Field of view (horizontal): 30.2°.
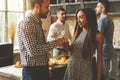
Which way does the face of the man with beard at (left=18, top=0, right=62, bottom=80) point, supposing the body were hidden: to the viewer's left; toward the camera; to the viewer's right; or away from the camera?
to the viewer's right

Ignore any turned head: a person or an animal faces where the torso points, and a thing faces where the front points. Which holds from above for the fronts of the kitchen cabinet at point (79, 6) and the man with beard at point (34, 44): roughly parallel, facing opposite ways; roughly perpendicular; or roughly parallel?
roughly perpendicular

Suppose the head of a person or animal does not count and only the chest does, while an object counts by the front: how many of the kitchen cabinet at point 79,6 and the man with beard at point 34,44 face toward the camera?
1

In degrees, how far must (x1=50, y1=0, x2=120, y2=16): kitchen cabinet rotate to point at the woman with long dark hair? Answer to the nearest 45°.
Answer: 0° — it already faces them

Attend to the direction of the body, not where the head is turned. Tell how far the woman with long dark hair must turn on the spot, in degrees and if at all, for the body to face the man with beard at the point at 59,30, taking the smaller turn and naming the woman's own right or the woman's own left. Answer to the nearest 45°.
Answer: approximately 135° to the woman's own right

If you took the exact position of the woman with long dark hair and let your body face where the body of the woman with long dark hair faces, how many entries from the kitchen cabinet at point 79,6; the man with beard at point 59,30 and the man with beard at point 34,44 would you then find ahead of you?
1

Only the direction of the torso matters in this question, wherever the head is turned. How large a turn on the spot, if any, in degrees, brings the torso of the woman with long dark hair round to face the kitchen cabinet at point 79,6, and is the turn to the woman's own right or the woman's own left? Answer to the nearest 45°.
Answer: approximately 135° to the woman's own right

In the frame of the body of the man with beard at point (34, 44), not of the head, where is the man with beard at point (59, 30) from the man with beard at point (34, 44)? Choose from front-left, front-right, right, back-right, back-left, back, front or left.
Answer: left

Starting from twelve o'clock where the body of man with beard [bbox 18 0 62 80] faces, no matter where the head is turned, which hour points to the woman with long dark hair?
The woman with long dark hair is roughly at 11 o'clock from the man with beard.

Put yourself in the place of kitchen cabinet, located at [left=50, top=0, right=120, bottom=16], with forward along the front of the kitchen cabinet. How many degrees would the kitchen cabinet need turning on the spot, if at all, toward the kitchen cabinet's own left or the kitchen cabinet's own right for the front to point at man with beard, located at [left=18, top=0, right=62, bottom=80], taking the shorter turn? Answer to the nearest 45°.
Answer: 0° — it already faces them

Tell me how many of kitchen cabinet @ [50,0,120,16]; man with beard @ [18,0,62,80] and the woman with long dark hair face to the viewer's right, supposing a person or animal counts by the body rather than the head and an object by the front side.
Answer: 1

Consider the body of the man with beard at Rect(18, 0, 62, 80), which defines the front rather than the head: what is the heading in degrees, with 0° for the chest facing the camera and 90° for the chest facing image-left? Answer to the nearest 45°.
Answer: approximately 270°
